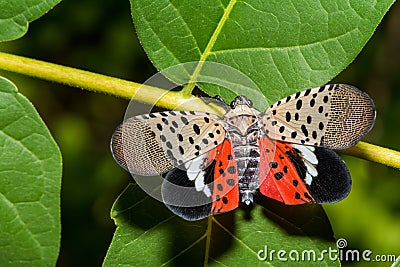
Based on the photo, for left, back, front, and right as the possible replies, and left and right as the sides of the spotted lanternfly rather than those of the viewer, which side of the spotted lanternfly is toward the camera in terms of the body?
back

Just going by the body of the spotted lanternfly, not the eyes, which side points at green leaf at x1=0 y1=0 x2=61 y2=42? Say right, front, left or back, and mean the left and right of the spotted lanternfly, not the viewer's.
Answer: left
